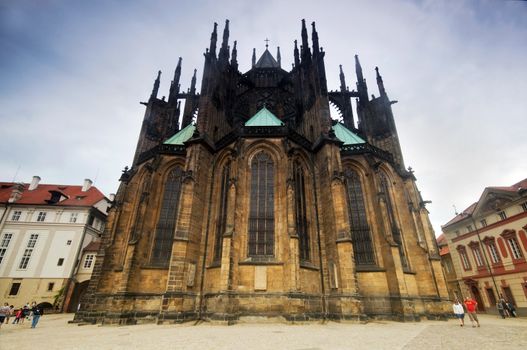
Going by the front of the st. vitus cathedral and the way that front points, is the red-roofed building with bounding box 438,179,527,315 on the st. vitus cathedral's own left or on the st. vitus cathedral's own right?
on the st. vitus cathedral's own right

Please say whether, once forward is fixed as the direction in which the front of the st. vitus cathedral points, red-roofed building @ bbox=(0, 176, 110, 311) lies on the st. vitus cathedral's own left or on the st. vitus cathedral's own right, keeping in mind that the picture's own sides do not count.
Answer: on the st. vitus cathedral's own left

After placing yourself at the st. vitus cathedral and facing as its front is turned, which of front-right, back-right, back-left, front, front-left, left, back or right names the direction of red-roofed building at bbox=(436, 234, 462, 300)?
front-right

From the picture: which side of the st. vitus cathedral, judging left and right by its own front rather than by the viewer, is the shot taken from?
back
